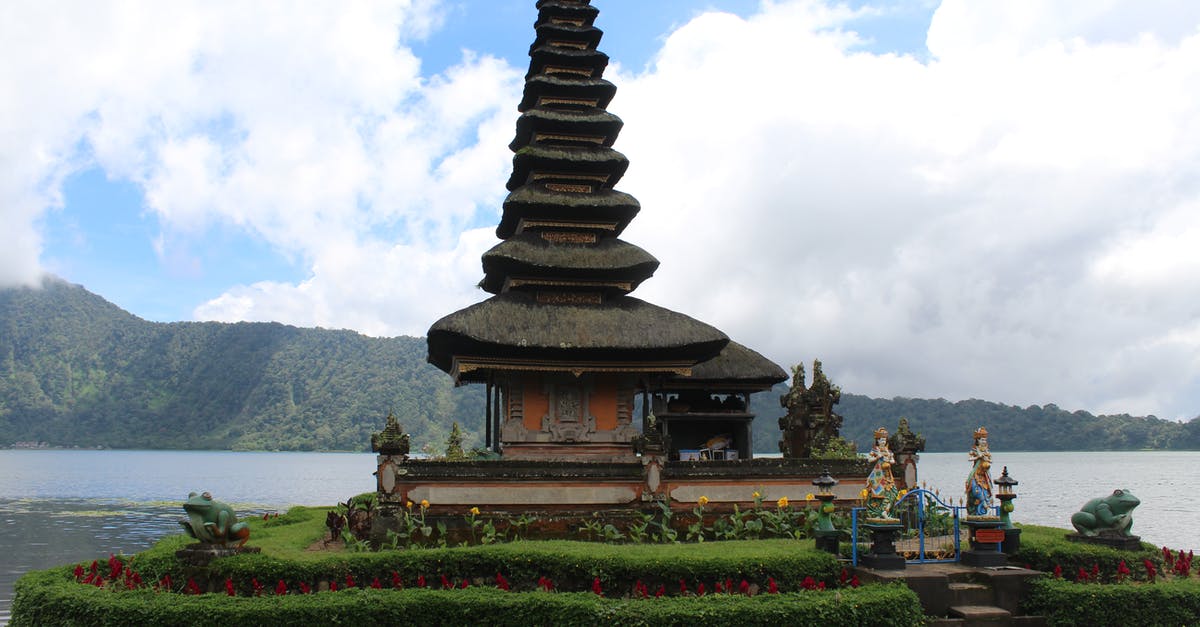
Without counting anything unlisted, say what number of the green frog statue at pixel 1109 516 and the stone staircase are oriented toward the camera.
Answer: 1

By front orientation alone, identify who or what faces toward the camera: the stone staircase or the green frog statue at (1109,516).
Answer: the stone staircase

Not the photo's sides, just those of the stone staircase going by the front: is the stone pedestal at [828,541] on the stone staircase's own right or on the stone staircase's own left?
on the stone staircase's own right

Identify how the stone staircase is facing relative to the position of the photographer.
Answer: facing the viewer

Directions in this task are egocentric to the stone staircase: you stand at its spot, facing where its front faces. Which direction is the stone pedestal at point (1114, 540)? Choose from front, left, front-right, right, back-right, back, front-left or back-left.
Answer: back-left

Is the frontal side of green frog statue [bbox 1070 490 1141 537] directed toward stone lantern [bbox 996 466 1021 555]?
no
